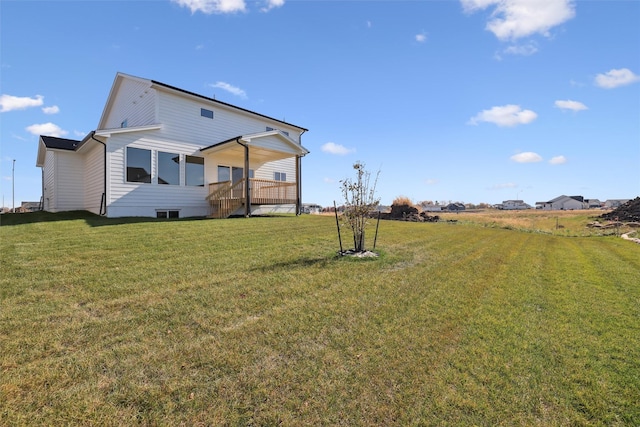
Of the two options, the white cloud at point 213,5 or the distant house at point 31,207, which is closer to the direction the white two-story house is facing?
the distant house
